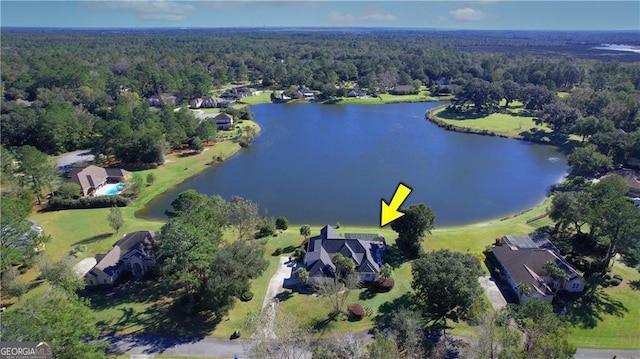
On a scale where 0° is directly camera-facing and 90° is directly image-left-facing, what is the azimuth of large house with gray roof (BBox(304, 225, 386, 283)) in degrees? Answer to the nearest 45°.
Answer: approximately 0°

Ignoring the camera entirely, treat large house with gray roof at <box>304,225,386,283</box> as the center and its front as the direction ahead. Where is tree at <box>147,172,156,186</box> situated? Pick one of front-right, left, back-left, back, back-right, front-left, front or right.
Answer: back-right

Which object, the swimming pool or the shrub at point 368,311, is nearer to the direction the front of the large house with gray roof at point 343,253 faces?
the shrub

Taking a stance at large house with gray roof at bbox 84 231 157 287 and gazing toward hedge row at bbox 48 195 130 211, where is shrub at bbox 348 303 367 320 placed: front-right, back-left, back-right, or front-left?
back-right

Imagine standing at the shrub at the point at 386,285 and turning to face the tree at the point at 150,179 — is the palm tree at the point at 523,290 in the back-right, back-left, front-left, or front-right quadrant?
back-right

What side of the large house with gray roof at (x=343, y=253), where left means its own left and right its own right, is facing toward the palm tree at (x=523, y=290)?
left

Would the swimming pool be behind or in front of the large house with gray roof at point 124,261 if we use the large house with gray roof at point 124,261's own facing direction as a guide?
behind
